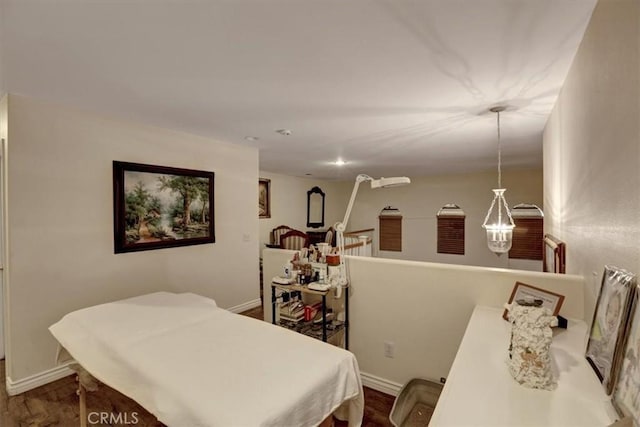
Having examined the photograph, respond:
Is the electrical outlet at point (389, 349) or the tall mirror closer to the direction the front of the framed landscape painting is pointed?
the electrical outlet

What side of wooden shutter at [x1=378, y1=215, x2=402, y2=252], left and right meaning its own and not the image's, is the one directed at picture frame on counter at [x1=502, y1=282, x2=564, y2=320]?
front

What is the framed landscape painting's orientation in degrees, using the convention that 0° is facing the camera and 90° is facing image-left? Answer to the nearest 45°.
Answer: approximately 315°

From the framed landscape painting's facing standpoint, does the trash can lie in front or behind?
in front

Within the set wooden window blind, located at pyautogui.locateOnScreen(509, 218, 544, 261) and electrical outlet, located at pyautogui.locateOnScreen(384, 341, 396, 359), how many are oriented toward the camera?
2

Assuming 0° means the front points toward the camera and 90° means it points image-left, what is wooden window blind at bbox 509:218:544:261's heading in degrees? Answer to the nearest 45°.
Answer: approximately 0°

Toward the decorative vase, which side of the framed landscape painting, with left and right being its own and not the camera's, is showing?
front

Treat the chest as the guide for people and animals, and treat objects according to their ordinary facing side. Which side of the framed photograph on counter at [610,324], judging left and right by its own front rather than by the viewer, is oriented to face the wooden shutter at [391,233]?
right

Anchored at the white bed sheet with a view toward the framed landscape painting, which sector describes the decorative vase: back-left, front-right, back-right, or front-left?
back-right

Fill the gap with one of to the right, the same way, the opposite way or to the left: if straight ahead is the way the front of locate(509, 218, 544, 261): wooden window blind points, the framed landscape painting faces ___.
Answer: to the left

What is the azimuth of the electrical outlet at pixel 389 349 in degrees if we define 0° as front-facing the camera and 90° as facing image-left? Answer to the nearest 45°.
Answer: approximately 0°
